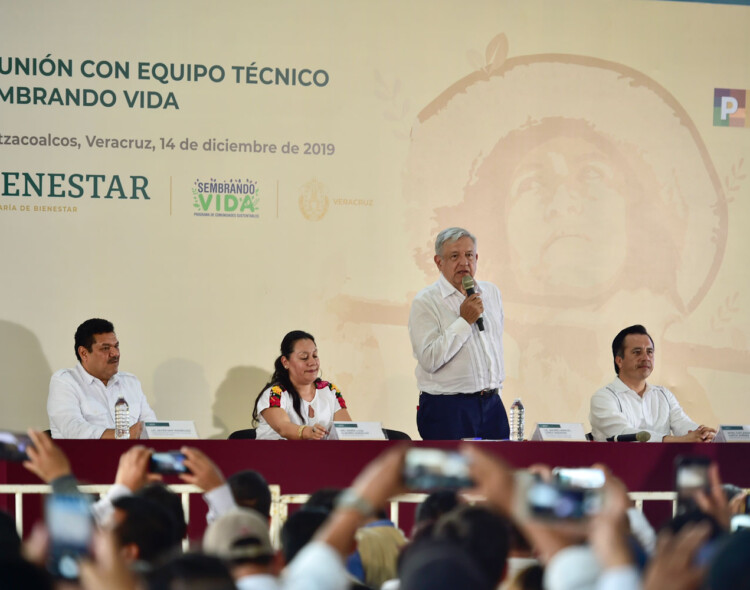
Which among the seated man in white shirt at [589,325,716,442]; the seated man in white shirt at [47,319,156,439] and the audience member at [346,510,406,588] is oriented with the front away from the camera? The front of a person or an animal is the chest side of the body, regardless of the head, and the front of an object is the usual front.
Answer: the audience member

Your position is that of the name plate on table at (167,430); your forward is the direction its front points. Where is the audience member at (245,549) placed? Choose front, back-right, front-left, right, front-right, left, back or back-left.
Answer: front

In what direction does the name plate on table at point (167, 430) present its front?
toward the camera

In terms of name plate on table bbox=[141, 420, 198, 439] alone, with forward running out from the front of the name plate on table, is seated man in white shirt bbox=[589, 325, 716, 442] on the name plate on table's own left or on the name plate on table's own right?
on the name plate on table's own left

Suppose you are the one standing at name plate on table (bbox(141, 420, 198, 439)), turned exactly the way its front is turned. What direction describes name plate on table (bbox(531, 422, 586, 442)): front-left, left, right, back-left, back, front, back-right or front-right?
left

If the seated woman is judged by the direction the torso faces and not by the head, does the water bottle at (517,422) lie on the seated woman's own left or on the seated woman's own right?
on the seated woman's own left

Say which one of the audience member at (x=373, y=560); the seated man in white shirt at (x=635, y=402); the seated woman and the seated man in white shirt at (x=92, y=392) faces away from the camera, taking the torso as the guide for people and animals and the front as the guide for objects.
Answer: the audience member

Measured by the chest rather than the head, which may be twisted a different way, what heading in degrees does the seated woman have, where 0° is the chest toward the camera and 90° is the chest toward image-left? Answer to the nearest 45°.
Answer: approximately 315°

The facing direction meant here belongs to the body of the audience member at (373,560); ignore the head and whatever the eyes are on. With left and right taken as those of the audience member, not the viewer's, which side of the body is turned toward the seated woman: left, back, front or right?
front

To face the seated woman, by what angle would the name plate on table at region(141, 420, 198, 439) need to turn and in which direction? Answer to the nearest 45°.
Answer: approximately 135° to its left

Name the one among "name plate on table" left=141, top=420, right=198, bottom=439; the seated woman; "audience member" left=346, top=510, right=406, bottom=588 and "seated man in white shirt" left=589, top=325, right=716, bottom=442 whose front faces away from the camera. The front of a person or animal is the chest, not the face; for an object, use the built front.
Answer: the audience member

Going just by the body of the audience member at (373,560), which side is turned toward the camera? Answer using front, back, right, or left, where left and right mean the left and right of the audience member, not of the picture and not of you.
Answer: back

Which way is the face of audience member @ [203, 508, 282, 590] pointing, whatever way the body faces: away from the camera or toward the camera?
away from the camera

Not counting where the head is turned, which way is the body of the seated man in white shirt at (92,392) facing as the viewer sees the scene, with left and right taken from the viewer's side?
facing the viewer and to the right of the viewer

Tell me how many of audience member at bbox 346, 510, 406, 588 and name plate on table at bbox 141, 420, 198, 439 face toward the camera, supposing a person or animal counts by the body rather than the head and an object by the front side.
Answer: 1

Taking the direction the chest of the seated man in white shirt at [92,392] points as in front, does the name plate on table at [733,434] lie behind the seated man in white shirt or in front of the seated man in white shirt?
in front
